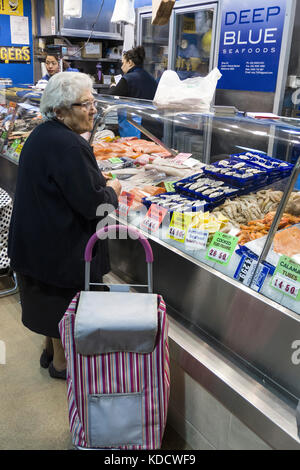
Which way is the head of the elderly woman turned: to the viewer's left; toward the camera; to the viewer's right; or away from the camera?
to the viewer's right

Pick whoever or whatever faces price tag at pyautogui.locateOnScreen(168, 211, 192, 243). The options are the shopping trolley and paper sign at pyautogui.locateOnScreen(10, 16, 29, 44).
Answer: the paper sign

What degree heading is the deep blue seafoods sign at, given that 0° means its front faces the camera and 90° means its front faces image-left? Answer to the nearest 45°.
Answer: approximately 0°

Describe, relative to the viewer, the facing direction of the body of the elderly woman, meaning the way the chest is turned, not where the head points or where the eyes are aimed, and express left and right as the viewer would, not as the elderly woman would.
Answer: facing away from the viewer and to the right of the viewer

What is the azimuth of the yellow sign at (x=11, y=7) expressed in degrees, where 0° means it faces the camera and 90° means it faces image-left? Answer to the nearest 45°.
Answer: approximately 0°

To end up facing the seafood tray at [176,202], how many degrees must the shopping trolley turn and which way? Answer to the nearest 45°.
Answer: approximately 180°

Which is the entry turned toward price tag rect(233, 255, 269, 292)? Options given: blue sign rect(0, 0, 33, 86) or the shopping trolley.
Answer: the blue sign

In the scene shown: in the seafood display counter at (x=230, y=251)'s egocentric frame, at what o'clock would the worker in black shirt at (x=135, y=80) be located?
The worker in black shirt is roughly at 4 o'clock from the seafood display counter.

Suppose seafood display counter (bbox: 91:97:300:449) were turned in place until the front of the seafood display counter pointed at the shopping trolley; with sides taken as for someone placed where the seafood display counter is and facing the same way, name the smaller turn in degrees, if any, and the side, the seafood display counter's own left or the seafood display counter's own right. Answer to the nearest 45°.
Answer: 0° — it already faces it
